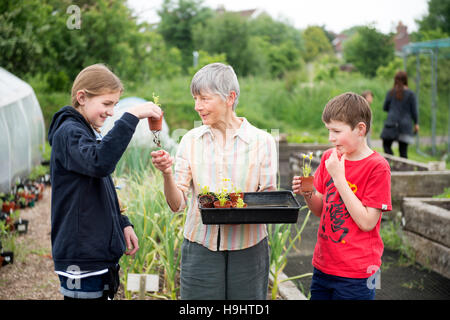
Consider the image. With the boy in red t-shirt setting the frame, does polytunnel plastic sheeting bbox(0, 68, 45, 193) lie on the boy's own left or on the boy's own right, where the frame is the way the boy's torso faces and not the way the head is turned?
on the boy's own right

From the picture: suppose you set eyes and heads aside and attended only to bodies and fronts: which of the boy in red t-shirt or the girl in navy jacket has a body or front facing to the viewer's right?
the girl in navy jacket

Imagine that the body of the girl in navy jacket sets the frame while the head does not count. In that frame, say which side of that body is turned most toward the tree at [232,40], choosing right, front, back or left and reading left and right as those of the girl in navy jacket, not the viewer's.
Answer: left

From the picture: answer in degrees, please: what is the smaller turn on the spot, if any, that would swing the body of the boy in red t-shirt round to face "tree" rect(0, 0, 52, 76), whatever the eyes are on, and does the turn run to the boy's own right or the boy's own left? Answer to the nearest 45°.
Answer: approximately 90° to the boy's own right

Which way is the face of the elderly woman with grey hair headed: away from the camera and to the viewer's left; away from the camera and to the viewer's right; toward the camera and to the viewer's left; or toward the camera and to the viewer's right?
toward the camera and to the viewer's left

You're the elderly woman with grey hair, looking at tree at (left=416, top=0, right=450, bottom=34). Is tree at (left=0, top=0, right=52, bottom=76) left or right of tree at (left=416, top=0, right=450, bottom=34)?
left

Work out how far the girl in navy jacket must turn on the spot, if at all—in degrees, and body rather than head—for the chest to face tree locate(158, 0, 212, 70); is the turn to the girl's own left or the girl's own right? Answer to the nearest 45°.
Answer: approximately 90° to the girl's own left

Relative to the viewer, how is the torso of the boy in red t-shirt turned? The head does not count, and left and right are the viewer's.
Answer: facing the viewer and to the left of the viewer

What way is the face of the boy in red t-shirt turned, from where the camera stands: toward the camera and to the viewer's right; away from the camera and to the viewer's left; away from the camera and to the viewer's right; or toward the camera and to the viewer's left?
toward the camera and to the viewer's left

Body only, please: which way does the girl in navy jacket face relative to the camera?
to the viewer's right
